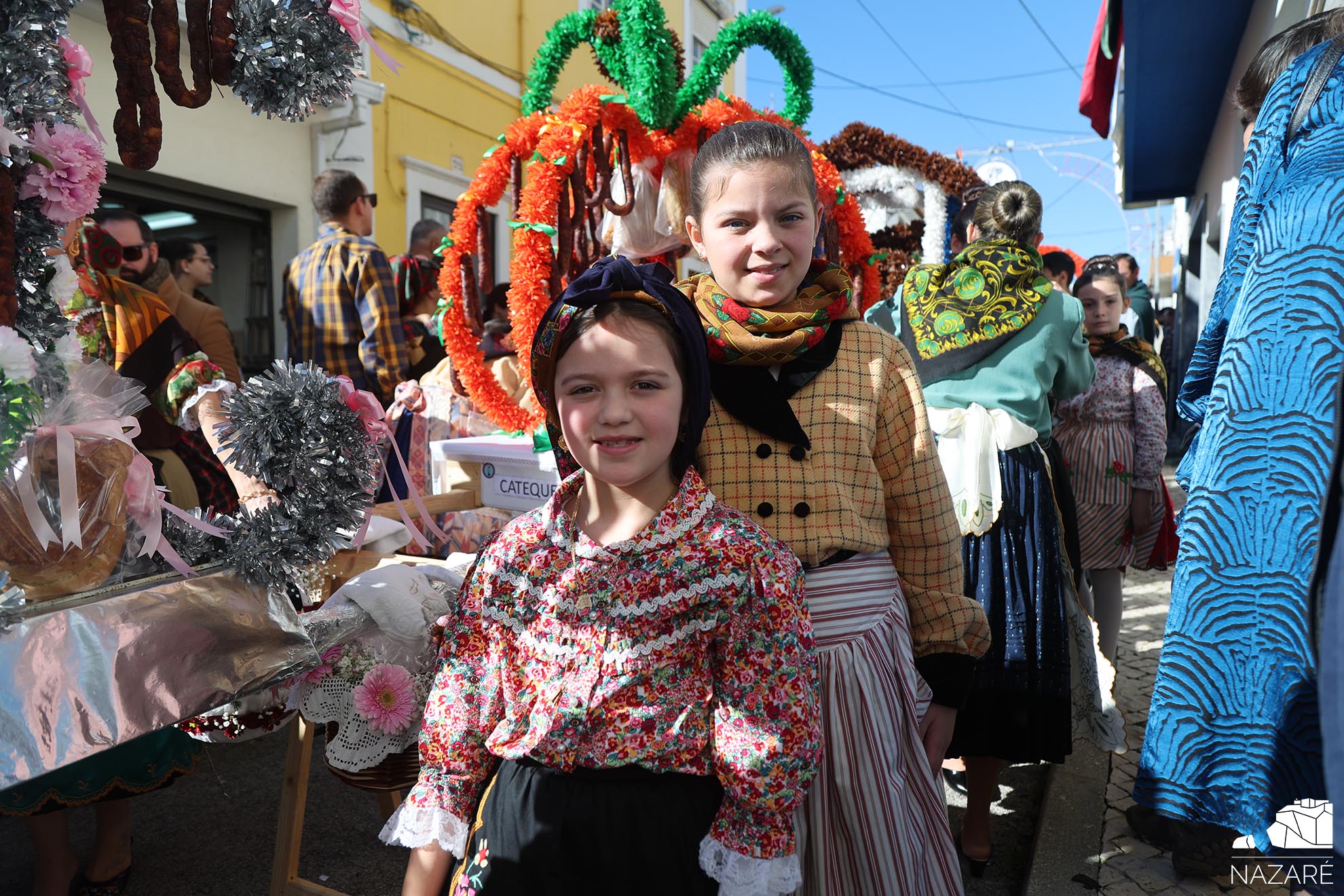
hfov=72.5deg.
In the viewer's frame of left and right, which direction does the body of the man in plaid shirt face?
facing away from the viewer and to the right of the viewer

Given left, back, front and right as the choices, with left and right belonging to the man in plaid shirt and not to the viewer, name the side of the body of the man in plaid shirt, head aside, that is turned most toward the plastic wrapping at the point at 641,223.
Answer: right

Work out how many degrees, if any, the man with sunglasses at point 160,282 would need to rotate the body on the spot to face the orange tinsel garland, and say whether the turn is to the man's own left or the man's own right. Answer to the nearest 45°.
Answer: approximately 135° to the man's own left

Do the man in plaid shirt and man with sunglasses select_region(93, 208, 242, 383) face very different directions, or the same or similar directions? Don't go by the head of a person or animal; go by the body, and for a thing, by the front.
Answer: very different directions

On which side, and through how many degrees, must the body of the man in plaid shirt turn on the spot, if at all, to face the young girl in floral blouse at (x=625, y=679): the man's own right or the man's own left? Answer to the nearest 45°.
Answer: approximately 135° to the man's own right
